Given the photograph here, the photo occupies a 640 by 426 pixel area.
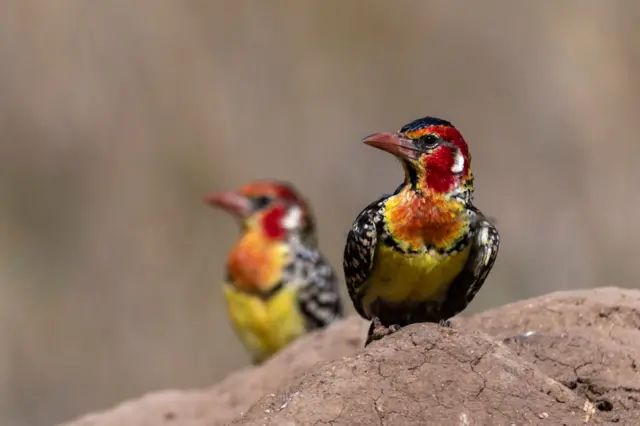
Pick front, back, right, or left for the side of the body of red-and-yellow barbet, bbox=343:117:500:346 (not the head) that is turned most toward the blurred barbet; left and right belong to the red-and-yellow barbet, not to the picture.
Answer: back

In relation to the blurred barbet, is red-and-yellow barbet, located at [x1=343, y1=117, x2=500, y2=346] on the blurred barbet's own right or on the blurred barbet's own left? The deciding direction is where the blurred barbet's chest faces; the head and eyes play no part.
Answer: on the blurred barbet's own left

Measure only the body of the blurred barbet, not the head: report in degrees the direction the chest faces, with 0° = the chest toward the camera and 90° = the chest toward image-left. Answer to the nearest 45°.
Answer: approximately 45°
